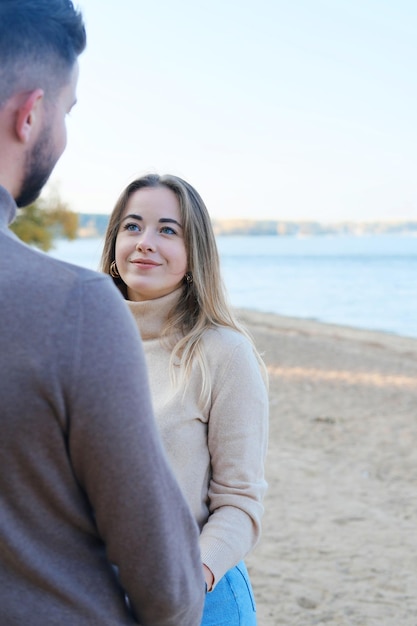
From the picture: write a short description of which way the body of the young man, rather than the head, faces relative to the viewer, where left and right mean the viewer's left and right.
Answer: facing away from the viewer and to the right of the viewer

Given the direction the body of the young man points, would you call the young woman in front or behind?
in front

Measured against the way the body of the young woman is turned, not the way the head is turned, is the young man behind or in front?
in front

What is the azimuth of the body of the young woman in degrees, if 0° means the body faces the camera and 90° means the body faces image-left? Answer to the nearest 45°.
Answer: approximately 45°

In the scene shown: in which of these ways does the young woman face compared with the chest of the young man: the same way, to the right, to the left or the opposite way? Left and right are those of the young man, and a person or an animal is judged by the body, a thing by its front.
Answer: the opposite way
